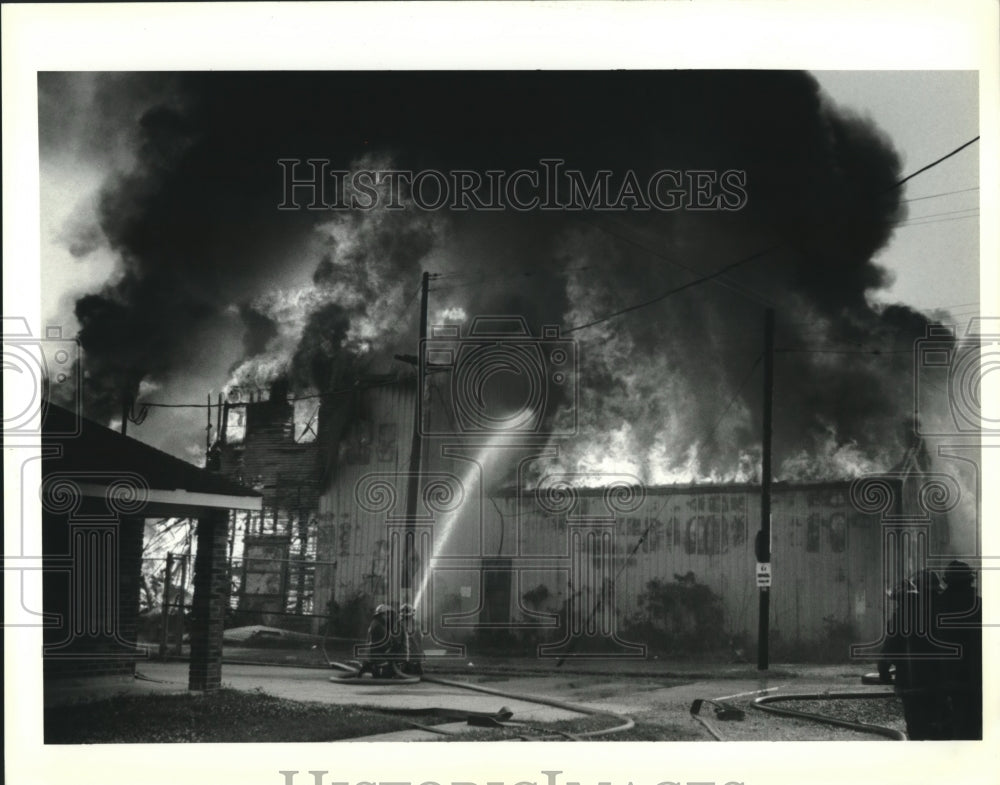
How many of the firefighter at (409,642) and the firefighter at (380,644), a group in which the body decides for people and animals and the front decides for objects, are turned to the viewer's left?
0

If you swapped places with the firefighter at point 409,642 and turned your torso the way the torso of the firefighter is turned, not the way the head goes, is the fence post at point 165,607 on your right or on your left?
on your left

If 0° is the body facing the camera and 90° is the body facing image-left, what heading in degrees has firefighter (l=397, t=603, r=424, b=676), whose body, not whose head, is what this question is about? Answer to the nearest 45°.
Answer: approximately 180°

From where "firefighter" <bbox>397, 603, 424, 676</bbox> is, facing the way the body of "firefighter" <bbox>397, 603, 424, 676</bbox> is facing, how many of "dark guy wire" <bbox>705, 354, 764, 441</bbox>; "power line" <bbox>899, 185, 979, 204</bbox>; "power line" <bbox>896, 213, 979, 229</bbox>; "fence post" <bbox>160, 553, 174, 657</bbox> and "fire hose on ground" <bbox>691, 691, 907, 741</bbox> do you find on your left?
1

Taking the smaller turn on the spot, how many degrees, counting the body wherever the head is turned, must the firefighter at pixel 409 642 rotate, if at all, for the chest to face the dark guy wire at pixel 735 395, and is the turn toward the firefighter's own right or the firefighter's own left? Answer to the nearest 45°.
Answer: approximately 90° to the firefighter's own right
